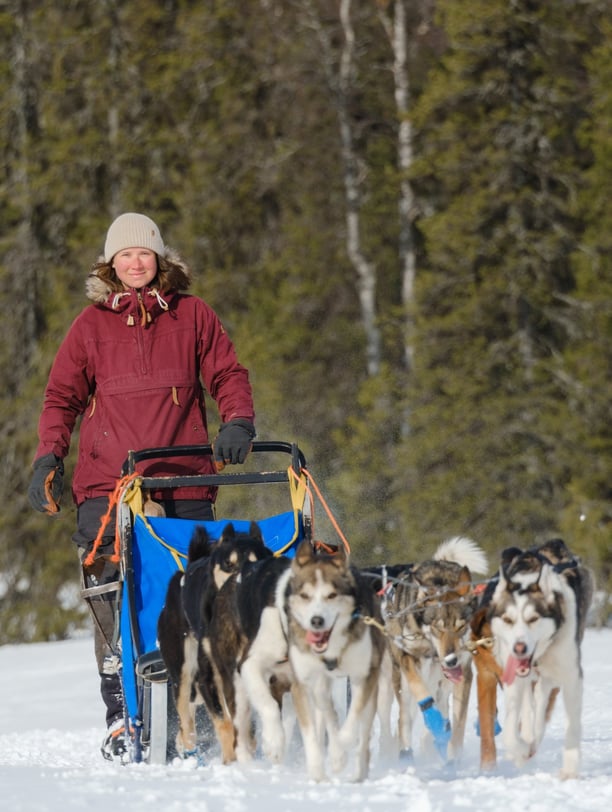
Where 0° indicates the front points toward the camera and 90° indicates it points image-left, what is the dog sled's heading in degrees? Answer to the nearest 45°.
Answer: approximately 0°

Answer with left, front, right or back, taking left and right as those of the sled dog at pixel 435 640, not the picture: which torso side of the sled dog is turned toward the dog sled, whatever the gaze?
right

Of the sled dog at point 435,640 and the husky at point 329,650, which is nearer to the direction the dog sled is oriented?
the husky

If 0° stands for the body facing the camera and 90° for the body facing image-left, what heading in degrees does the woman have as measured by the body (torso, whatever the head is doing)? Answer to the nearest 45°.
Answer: approximately 0°

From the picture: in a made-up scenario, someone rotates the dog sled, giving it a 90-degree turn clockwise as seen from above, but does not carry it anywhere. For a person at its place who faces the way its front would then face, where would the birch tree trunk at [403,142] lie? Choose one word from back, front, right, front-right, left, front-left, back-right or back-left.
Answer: right

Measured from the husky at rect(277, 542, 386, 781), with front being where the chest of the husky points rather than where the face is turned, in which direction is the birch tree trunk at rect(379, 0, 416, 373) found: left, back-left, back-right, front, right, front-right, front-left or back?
back

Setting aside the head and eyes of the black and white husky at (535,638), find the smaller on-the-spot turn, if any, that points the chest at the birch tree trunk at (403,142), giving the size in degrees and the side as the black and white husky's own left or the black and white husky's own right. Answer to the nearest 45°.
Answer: approximately 180°

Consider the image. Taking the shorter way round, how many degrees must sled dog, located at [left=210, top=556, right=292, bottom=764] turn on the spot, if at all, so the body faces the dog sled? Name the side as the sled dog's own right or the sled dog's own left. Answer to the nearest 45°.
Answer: approximately 135° to the sled dog's own right

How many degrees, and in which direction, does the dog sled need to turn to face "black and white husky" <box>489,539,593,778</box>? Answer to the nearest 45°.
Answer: approximately 45° to its left

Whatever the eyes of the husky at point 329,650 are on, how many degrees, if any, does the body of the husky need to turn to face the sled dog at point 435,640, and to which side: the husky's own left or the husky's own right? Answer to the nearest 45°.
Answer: approximately 135° to the husky's own left

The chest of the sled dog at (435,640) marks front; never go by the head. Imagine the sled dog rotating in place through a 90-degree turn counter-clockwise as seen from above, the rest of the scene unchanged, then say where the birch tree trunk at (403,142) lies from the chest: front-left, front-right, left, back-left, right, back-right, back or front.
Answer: left
